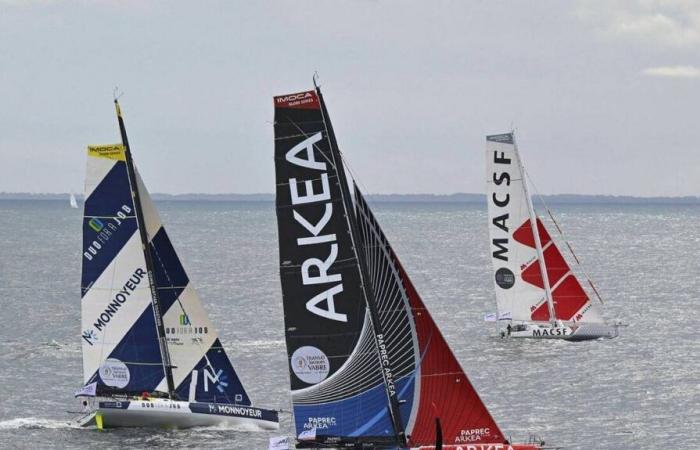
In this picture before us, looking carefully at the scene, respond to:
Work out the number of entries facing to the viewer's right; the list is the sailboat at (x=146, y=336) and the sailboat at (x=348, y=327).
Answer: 2

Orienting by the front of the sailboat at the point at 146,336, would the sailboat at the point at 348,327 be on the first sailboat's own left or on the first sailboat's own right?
on the first sailboat's own right

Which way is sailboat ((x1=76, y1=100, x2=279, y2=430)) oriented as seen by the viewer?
to the viewer's right

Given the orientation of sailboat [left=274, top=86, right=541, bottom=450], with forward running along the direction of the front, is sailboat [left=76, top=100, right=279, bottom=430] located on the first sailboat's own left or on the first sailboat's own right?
on the first sailboat's own left

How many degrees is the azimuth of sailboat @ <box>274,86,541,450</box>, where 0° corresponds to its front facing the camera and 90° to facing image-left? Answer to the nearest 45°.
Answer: approximately 270°
